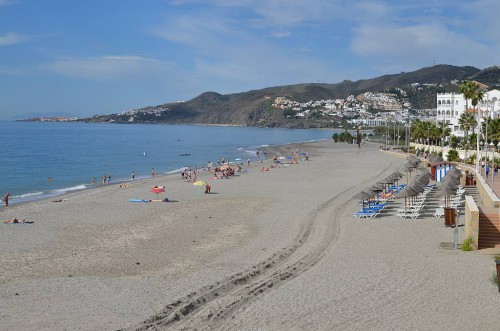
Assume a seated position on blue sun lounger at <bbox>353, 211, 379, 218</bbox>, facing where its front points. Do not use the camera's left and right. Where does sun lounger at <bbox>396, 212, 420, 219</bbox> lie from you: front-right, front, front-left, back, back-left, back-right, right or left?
back

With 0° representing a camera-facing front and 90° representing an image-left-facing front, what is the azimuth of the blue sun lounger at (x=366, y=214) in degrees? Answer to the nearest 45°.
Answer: approximately 90°

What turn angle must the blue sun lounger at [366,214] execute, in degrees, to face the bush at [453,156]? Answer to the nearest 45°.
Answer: approximately 90° to its right

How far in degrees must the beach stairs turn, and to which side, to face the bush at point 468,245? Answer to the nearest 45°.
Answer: approximately 45° to its right
